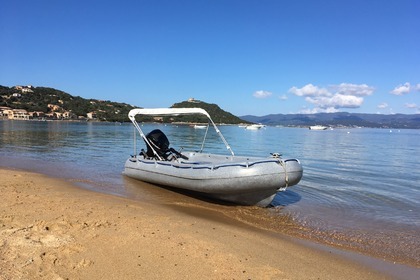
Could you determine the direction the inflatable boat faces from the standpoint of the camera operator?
facing the viewer and to the right of the viewer
